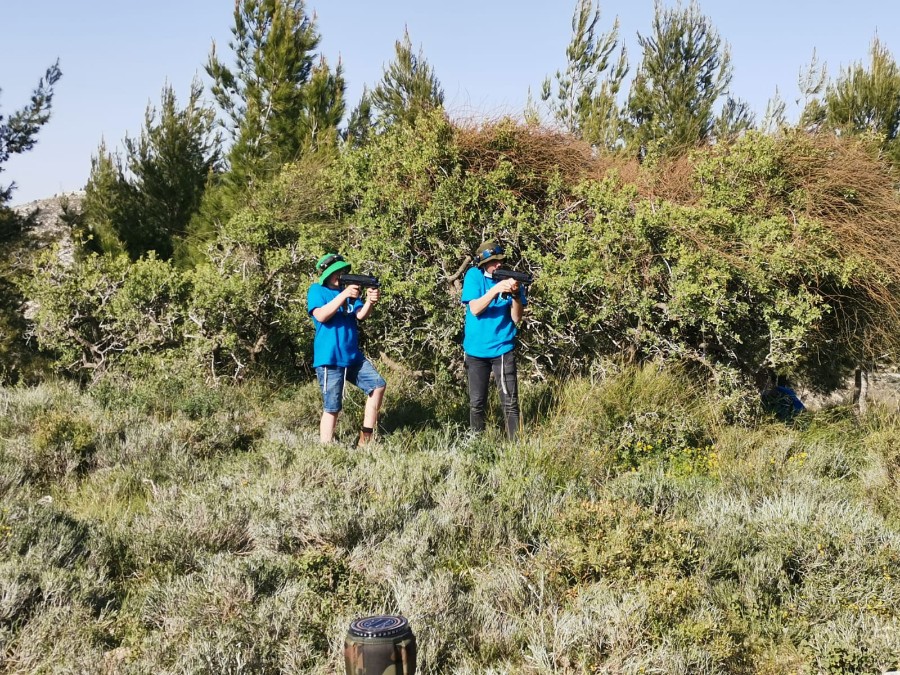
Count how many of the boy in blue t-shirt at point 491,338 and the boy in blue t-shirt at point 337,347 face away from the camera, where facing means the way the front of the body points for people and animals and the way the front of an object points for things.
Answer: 0

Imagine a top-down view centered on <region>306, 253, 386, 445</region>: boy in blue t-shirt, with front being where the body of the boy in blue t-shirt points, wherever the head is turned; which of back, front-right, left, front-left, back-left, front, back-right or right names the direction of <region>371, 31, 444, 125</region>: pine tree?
back-left

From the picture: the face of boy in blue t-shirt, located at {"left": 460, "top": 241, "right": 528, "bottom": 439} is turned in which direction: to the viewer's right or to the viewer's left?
to the viewer's right

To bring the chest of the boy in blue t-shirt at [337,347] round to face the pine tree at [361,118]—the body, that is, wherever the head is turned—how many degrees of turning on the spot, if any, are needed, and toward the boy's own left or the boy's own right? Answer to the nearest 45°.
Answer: approximately 135° to the boy's own left

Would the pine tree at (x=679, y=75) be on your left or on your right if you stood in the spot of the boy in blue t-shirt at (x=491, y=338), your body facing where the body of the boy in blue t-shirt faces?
on your left

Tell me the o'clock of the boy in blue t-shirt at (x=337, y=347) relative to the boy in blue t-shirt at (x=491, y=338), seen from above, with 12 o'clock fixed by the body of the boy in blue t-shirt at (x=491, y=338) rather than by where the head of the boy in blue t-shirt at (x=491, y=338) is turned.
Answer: the boy in blue t-shirt at (x=337, y=347) is roughly at 4 o'clock from the boy in blue t-shirt at (x=491, y=338).

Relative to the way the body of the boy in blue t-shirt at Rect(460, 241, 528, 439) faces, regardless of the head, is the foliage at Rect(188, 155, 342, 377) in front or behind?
behind

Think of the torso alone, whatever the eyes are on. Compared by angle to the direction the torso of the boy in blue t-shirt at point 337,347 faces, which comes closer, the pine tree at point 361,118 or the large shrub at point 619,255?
the large shrub

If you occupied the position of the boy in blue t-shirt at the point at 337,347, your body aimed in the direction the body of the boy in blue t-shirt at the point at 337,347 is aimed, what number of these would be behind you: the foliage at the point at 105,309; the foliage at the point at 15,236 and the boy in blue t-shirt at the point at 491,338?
2

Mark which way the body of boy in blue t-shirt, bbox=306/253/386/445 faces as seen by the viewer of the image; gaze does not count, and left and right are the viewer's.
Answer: facing the viewer and to the right of the viewer

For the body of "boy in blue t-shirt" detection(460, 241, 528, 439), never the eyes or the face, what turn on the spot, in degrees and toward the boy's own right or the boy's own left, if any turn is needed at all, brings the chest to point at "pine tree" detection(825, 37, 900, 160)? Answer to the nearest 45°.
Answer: approximately 90° to the boy's own left
